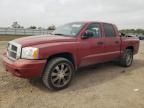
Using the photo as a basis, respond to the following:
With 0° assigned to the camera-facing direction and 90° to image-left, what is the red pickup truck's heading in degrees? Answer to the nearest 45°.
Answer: approximately 45°
